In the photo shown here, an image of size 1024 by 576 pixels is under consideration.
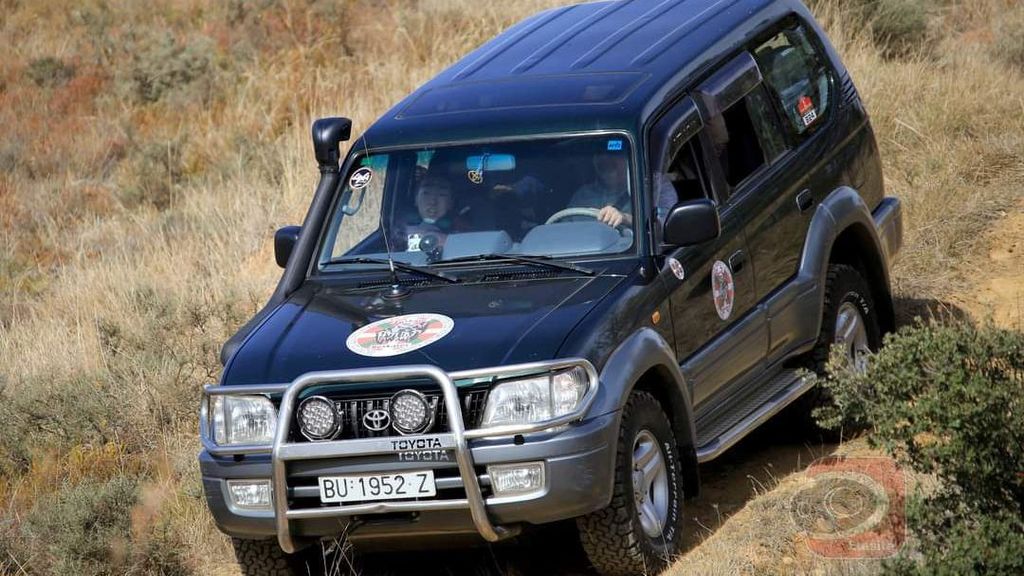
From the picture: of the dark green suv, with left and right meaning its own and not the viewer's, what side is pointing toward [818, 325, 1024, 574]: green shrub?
left

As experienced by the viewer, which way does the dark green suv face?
facing the viewer and to the left of the viewer

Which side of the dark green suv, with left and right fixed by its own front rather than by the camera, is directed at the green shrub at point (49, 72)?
right

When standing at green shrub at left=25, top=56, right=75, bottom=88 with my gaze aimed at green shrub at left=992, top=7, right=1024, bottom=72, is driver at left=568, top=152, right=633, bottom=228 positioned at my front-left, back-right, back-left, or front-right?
front-right

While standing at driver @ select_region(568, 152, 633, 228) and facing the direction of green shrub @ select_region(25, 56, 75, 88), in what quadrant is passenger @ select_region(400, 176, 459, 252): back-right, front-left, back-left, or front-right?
front-left

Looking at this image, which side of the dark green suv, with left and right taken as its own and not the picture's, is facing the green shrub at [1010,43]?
back
